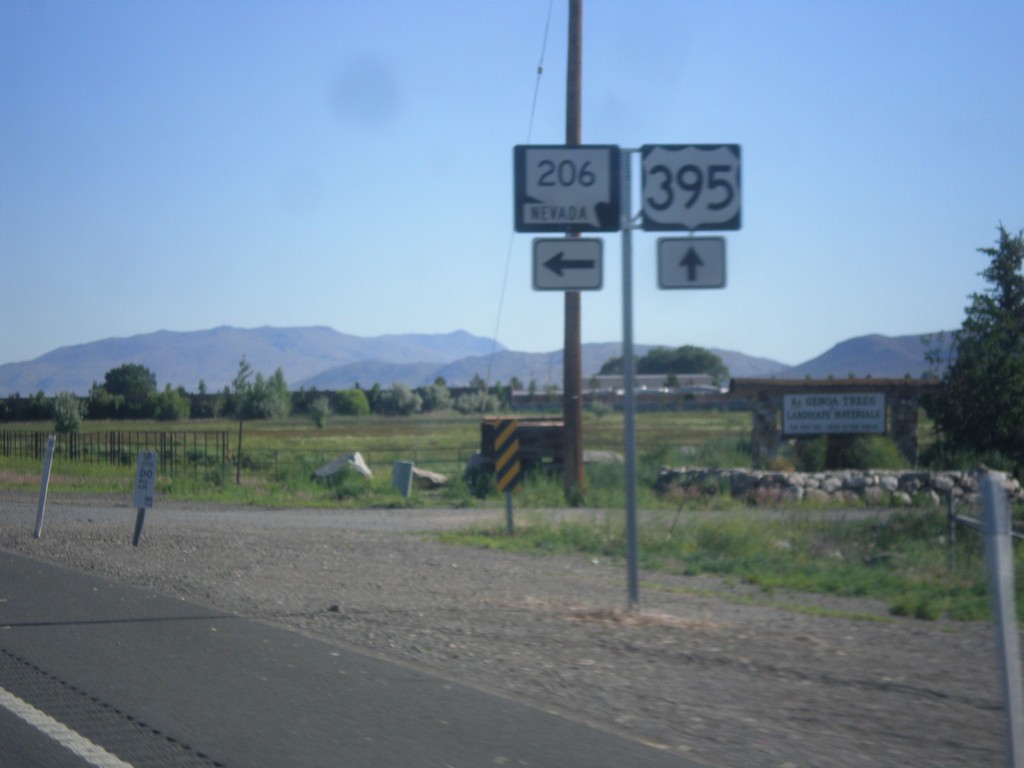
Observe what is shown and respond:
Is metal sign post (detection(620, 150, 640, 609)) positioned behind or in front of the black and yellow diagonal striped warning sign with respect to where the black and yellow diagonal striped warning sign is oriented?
in front

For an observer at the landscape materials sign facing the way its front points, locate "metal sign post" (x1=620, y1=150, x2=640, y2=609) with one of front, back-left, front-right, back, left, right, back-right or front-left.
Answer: front

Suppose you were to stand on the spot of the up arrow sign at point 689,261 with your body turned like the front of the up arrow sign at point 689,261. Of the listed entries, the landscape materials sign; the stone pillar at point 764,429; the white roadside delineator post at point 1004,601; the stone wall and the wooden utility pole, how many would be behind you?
4

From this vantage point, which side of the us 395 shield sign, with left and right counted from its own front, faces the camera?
front

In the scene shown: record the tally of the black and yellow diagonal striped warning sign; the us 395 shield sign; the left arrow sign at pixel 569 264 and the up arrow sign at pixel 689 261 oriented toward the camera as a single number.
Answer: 4

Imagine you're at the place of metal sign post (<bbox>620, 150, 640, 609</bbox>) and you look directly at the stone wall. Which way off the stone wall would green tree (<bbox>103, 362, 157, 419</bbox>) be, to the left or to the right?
left

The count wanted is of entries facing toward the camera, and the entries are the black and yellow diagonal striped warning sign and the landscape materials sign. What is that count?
2

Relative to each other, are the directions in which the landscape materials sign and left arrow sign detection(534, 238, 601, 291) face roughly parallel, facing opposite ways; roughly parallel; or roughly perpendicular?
roughly parallel

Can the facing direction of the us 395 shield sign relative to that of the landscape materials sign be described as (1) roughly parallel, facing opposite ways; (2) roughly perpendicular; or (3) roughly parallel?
roughly parallel

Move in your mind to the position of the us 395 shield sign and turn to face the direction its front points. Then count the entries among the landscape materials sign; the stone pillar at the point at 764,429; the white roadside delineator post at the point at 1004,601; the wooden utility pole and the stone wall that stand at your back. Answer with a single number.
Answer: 4

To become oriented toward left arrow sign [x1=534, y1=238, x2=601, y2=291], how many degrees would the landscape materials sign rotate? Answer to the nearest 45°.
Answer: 0° — it already faces it

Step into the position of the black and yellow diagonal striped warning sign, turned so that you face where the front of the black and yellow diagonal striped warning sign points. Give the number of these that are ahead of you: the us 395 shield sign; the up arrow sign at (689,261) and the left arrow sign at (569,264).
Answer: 3

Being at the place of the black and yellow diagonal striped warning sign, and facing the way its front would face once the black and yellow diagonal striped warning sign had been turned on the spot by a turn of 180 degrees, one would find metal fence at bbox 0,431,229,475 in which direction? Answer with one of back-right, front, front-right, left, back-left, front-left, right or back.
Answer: front-left

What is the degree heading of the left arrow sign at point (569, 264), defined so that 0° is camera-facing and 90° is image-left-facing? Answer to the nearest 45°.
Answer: approximately 0°

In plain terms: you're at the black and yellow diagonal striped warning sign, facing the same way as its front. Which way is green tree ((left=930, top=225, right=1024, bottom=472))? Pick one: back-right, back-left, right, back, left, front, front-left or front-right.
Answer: back-left

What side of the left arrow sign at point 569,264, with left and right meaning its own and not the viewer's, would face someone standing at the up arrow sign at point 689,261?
left

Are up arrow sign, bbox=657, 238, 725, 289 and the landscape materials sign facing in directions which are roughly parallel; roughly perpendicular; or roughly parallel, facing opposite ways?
roughly parallel
